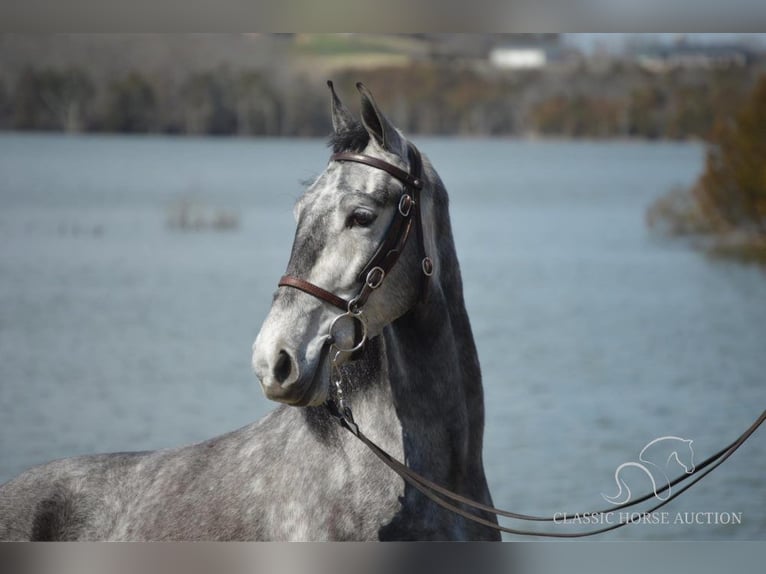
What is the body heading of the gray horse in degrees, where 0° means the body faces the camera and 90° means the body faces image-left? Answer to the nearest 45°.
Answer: approximately 315°
